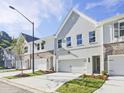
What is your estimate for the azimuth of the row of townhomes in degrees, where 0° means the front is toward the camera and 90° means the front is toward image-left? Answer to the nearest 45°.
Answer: approximately 45°
